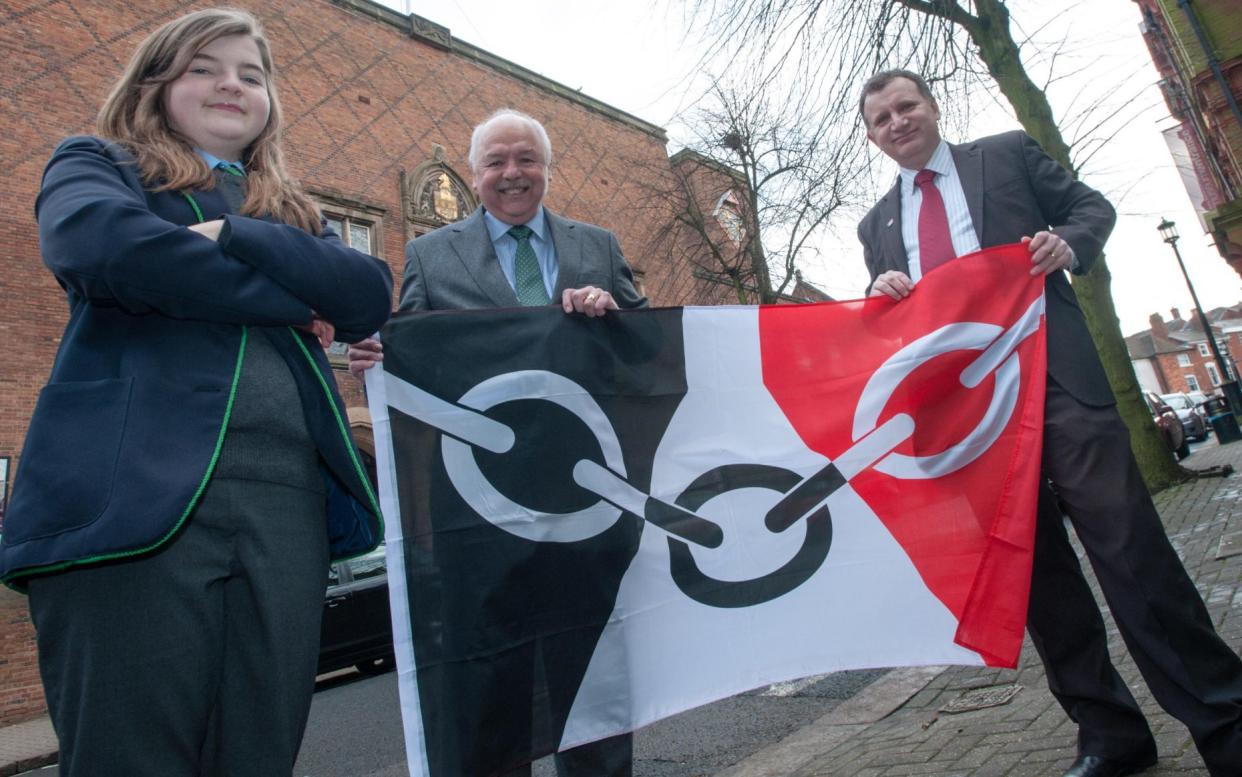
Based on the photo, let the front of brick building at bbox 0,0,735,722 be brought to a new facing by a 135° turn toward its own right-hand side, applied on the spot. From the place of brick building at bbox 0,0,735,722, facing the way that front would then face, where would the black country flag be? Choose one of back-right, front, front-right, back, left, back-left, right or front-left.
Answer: left

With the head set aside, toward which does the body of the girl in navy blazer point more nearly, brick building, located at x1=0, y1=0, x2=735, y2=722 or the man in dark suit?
the man in dark suit

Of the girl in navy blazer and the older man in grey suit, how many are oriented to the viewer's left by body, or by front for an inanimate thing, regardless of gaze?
0

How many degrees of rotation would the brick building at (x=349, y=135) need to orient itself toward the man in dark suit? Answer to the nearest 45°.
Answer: approximately 45° to its right

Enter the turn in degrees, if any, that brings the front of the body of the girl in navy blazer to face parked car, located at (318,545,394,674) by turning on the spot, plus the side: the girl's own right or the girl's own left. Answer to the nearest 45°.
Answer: approximately 135° to the girl's own left

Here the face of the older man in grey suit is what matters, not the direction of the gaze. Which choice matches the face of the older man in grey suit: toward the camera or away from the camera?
toward the camera

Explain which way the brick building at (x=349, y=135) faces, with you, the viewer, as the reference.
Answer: facing the viewer and to the right of the viewer

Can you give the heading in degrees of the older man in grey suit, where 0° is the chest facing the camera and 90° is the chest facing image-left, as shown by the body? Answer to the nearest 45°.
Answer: approximately 0°

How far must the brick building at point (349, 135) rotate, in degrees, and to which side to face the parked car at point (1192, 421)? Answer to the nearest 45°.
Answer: approximately 45° to its left

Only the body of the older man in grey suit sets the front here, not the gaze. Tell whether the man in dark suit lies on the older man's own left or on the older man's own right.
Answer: on the older man's own left

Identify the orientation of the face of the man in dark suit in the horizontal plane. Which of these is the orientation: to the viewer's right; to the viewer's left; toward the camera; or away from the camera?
toward the camera

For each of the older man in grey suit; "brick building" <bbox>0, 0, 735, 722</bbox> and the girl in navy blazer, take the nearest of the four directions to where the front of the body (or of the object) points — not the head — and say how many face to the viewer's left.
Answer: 0

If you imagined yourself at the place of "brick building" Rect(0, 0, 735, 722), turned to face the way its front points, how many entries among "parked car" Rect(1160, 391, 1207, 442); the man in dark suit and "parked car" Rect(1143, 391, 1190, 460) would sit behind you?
0

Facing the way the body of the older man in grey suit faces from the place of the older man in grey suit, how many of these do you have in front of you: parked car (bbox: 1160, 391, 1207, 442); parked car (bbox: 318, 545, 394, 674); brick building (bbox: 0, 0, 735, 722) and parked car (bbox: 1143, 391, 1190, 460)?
0

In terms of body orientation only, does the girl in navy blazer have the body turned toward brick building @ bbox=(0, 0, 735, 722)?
no
